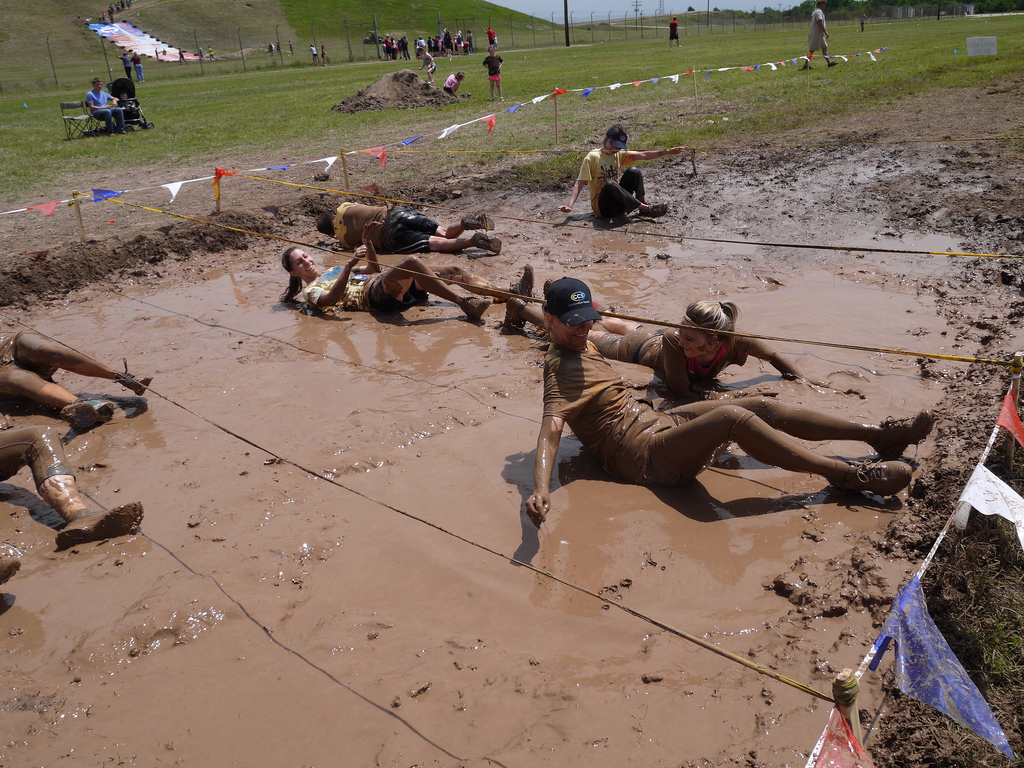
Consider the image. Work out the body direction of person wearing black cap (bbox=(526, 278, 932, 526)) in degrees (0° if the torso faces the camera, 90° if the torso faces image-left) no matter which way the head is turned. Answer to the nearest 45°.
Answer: approximately 270°

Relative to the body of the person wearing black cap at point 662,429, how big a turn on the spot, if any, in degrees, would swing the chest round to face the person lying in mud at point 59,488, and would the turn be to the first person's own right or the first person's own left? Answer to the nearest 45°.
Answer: approximately 180°

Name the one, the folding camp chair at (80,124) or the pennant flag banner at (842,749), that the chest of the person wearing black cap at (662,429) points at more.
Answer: the pennant flag banner

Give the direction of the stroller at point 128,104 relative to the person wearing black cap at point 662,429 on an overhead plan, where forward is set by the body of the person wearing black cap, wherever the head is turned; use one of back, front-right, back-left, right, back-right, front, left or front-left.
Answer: back-left

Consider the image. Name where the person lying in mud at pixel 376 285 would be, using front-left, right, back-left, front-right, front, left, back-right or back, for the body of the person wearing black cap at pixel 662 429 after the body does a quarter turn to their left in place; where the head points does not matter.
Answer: front-left

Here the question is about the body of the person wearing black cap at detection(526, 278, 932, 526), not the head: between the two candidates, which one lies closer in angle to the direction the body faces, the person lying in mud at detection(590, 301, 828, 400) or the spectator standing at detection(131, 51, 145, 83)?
the person lying in mud

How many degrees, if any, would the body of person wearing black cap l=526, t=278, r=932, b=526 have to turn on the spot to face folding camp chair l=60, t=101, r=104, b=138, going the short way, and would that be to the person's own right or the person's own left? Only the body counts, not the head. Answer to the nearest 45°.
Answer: approximately 135° to the person's own left

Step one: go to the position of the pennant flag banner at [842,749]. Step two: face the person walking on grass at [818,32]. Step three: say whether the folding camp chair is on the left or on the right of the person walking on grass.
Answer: left

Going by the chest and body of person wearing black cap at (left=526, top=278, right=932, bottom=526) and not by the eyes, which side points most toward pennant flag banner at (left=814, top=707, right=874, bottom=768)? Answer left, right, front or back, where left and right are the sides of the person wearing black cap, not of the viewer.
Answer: right

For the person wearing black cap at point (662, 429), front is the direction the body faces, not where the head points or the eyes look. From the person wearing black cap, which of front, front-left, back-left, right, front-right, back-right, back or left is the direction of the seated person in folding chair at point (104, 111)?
back-left

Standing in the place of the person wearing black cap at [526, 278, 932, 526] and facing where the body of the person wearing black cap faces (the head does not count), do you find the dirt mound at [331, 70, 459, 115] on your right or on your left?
on your left

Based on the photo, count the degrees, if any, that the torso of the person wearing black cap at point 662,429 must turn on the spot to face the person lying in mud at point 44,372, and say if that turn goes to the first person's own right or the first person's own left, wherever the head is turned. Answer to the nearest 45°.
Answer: approximately 180°

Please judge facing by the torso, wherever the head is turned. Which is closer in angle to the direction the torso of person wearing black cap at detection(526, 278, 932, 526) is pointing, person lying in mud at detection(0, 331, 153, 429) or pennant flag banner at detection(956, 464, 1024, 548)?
the pennant flag banner

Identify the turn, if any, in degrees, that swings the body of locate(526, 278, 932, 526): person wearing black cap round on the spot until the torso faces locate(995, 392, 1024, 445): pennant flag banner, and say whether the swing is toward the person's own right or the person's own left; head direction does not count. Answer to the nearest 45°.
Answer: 0° — they already face it

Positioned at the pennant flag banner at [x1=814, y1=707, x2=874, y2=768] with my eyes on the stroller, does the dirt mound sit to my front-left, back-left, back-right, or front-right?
front-right

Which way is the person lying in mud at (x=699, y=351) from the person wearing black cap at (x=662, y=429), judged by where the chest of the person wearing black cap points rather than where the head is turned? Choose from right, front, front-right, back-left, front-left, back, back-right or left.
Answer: left

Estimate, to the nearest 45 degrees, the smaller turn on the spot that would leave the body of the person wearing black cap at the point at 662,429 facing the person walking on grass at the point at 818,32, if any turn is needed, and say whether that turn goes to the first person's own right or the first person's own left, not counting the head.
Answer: approximately 90° to the first person's own left
